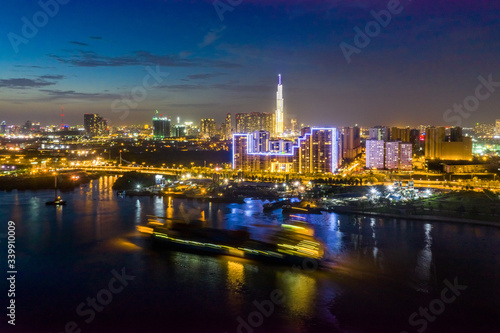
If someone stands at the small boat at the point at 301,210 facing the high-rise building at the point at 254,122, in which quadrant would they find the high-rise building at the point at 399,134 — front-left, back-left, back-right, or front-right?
front-right
